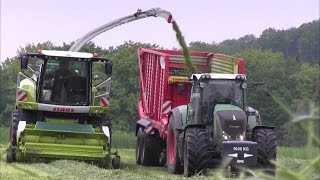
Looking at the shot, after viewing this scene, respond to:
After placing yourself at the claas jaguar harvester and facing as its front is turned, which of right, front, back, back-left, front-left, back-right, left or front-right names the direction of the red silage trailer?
left
